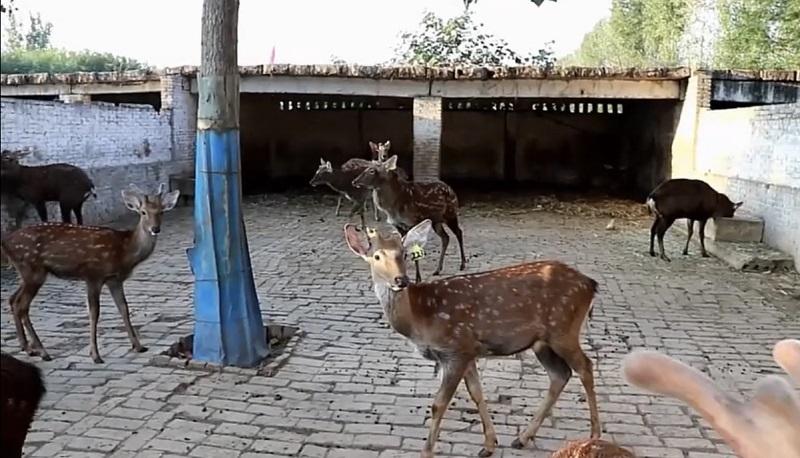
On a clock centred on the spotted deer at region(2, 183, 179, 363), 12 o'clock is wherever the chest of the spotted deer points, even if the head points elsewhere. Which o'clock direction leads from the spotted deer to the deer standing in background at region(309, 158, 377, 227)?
The deer standing in background is roughly at 10 o'clock from the spotted deer.

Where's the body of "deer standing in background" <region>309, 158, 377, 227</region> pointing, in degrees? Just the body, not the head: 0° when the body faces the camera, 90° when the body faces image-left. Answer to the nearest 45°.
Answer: approximately 90°

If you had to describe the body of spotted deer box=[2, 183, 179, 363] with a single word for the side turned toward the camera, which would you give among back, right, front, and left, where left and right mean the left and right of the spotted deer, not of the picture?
right

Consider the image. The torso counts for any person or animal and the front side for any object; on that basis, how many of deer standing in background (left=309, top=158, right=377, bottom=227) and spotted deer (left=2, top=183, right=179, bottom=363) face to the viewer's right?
1

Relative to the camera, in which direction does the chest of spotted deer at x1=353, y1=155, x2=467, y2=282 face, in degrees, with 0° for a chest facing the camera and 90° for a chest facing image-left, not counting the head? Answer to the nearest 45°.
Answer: approximately 45°

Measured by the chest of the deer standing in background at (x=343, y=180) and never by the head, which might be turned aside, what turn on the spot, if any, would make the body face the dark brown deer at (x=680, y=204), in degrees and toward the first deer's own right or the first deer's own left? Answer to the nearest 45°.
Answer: approximately 135° to the first deer's own left

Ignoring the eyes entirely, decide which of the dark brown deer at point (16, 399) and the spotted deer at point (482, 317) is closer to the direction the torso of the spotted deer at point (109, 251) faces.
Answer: the spotted deer

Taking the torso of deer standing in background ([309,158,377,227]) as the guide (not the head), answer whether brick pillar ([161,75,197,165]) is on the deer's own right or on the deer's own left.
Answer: on the deer's own right
